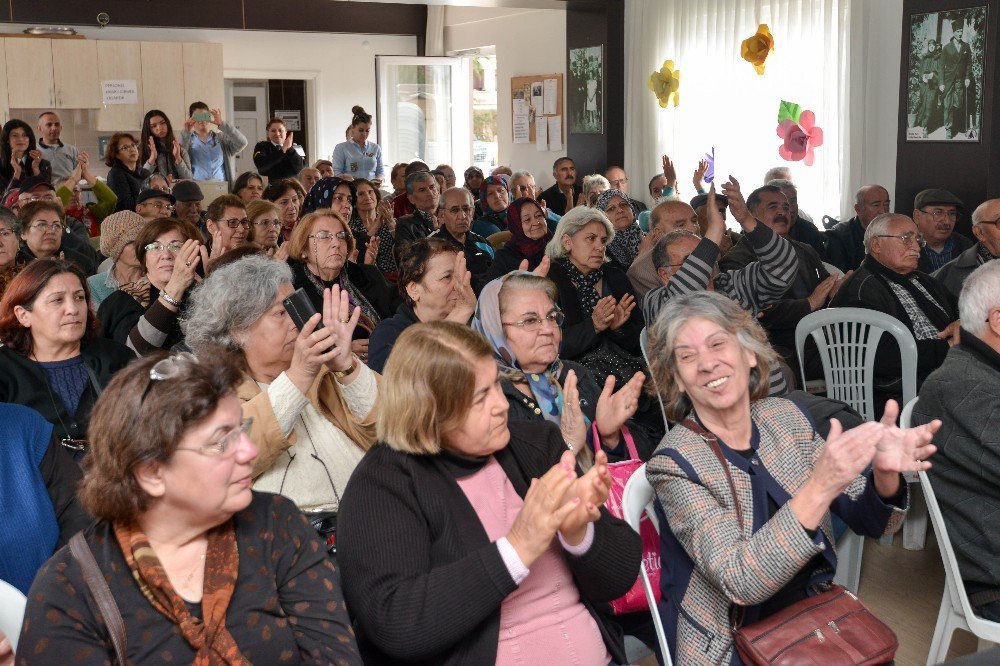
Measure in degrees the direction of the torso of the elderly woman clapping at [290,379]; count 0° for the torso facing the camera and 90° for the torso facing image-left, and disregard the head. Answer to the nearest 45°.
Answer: approximately 315°

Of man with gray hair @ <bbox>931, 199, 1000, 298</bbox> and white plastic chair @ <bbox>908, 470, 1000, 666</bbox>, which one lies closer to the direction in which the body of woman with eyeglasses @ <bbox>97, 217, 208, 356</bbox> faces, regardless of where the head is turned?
the white plastic chair

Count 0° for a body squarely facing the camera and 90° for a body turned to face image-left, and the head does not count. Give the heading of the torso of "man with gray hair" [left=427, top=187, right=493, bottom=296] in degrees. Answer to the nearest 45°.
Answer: approximately 315°

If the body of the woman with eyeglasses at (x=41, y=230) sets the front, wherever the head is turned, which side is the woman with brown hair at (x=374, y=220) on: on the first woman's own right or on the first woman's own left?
on the first woman's own left

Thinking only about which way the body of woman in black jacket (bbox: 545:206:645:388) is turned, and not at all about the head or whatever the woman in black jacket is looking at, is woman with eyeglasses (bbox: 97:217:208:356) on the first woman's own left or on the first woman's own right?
on the first woman's own right
